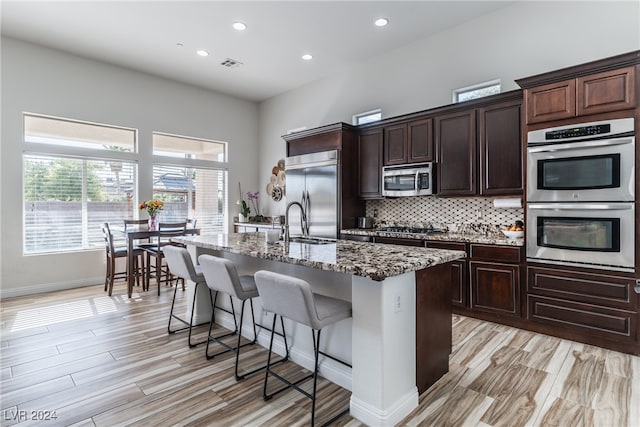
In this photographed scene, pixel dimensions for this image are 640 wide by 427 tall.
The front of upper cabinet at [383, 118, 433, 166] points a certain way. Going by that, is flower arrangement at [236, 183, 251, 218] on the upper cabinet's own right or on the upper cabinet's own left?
on the upper cabinet's own right

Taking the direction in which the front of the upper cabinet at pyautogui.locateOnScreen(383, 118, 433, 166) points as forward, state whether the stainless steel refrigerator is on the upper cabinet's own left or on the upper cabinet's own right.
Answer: on the upper cabinet's own right

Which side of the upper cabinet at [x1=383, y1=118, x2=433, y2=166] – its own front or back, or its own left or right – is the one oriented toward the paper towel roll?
left

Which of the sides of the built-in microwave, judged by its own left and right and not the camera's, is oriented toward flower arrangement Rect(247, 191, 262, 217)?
right

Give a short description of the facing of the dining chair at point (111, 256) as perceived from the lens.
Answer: facing to the right of the viewer

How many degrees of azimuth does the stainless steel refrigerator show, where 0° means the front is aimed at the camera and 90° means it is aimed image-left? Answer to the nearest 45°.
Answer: approximately 45°
